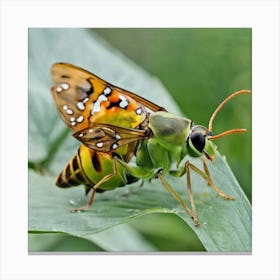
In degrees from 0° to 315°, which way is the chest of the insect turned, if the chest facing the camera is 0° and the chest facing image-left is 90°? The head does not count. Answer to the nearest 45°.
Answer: approximately 270°
